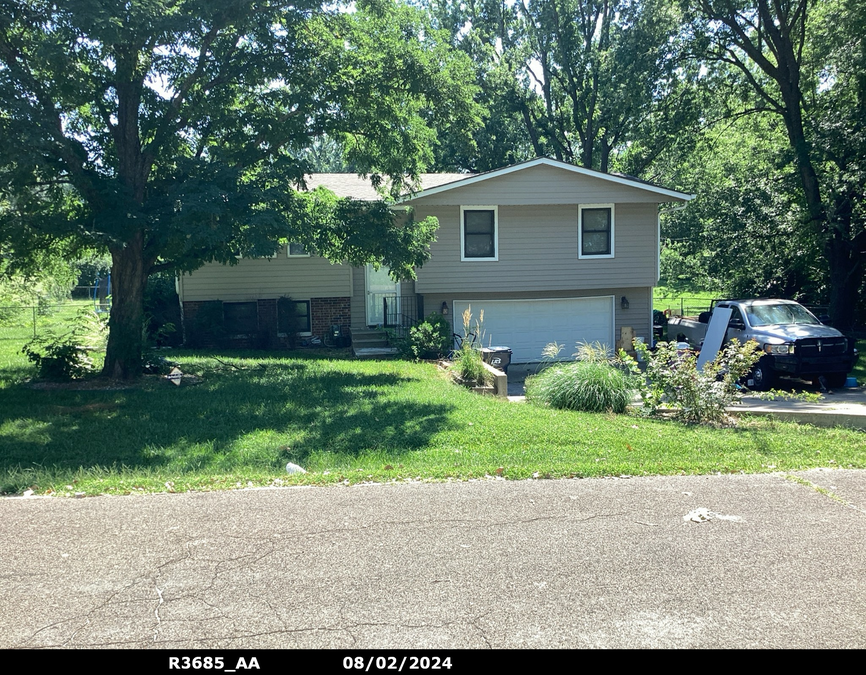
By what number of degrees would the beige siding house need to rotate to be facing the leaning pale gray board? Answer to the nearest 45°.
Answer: approximately 45° to its left

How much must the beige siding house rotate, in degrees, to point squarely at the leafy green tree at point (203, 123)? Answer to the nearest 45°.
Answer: approximately 45° to its right

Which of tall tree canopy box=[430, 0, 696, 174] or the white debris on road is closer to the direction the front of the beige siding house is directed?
the white debris on road

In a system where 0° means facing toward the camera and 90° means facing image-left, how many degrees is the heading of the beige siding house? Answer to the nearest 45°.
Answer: approximately 0°

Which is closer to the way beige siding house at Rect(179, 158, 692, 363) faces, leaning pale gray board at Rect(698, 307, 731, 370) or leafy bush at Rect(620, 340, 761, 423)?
the leafy bush

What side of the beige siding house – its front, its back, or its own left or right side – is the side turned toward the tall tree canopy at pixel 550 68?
back

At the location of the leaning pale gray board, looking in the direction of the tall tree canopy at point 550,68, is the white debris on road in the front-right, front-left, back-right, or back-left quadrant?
back-left

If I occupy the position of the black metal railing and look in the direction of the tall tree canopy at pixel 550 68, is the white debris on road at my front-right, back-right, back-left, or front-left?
back-right

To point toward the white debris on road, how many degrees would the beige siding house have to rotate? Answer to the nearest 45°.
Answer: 0° — it already faces it

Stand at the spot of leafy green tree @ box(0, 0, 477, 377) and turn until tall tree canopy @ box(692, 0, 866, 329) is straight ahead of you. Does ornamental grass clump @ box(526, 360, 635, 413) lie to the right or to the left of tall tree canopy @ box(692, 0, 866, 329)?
right

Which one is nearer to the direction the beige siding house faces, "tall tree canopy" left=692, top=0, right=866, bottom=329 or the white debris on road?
the white debris on road

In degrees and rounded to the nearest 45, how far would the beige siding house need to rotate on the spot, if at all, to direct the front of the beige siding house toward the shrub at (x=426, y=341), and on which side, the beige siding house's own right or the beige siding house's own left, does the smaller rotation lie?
approximately 45° to the beige siding house's own right
